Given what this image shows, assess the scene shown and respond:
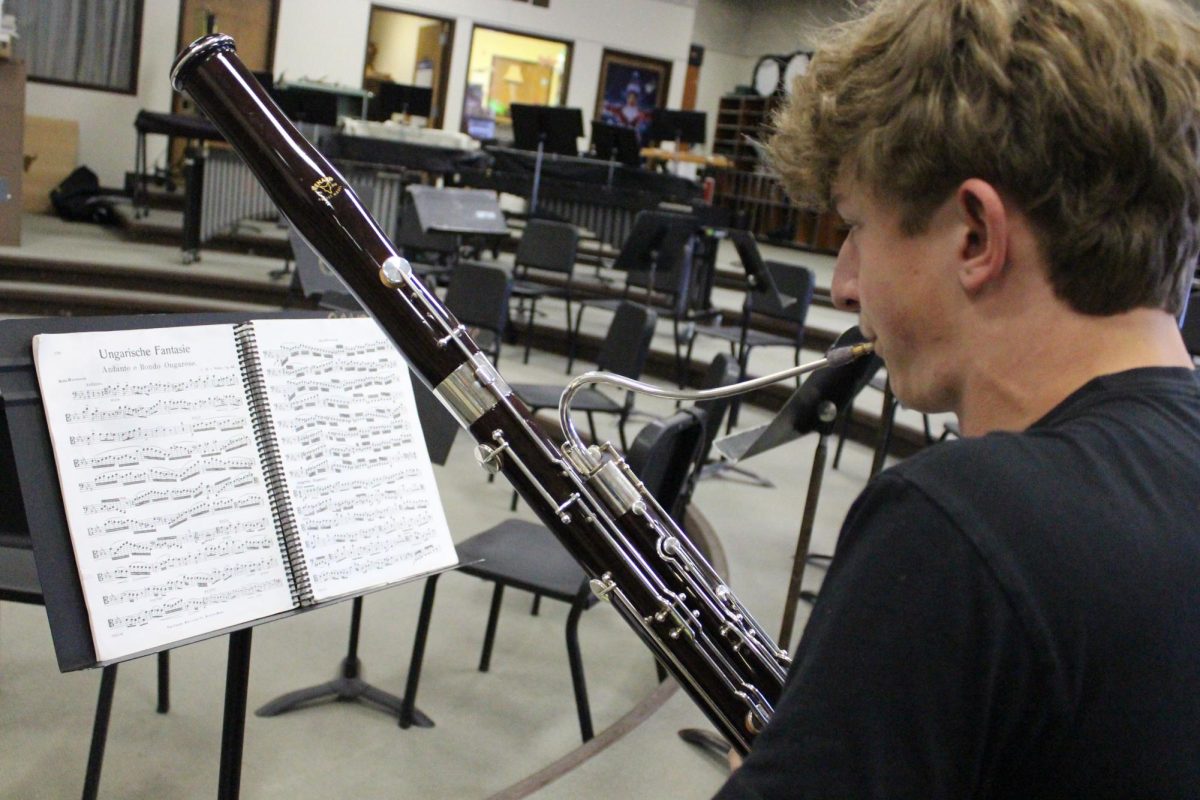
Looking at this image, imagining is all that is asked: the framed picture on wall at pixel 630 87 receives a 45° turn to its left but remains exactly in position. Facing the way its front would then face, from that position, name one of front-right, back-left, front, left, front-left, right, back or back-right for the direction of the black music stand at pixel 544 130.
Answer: front-right

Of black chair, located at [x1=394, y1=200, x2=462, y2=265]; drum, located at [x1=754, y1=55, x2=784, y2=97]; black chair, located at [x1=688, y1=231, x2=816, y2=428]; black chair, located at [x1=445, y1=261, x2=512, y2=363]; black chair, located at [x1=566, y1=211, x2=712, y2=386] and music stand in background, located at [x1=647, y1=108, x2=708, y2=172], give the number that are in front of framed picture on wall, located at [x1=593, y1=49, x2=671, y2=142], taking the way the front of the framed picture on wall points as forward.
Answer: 5

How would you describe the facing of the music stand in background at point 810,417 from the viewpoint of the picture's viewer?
facing away from the viewer and to the left of the viewer

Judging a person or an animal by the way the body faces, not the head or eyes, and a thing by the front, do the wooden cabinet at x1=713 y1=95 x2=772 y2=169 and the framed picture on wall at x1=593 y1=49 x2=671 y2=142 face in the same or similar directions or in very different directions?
same or similar directions

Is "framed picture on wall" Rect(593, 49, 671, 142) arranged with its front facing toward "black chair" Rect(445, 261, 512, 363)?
yes

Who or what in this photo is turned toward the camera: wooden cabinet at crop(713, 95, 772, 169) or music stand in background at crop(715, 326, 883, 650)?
the wooden cabinet

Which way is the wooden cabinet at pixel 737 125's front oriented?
toward the camera

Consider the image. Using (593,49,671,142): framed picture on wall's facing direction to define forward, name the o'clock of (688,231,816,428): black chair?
The black chair is roughly at 12 o'clock from the framed picture on wall.

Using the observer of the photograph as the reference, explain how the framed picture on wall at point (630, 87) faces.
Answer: facing the viewer

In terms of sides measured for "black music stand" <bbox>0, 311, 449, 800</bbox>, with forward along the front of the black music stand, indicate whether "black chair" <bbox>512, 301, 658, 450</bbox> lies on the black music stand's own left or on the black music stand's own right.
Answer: on the black music stand's own left

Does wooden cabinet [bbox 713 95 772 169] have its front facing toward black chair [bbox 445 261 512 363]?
yes

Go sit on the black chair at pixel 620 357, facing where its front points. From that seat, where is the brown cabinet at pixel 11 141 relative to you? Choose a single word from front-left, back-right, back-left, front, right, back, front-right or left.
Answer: right

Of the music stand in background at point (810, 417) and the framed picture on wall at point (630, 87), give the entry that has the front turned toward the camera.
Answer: the framed picture on wall

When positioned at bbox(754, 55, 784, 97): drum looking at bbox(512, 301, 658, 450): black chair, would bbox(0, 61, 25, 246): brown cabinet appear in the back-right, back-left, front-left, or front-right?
front-right

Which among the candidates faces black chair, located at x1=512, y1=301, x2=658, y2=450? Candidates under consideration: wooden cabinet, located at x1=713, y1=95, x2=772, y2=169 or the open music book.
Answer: the wooden cabinet
